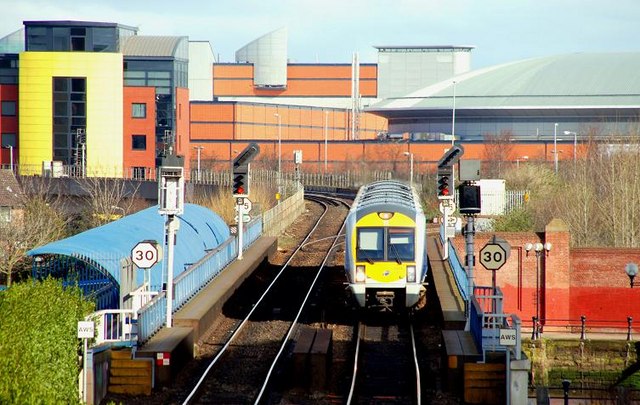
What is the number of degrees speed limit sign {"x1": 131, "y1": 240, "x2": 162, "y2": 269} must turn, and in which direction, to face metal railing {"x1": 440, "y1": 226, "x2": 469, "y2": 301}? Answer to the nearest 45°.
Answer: approximately 135° to its left

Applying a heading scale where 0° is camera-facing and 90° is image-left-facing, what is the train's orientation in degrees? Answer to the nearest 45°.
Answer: approximately 0°

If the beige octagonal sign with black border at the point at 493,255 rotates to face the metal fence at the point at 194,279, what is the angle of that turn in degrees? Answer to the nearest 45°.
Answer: approximately 90° to its right

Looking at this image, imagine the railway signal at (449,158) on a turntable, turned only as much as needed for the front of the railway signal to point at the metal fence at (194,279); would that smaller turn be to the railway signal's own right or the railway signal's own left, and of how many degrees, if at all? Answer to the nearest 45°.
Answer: approximately 90° to the railway signal's own right

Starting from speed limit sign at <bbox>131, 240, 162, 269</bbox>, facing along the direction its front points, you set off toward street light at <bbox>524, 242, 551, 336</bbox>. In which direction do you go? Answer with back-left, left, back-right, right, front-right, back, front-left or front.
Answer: back-left

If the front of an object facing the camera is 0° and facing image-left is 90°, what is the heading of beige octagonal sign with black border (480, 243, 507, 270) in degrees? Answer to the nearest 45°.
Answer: approximately 0°

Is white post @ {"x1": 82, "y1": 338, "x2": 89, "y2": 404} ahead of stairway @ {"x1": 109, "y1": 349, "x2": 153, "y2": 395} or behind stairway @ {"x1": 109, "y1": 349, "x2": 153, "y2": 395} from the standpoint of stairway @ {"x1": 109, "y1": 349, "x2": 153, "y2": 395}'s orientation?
ahead

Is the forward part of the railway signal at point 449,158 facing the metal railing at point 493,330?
yes

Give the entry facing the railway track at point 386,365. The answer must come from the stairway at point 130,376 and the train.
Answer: the train

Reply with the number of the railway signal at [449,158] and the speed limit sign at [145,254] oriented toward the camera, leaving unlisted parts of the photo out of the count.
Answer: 2

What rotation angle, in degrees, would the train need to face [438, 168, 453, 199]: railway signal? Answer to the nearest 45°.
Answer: approximately 135° to its left
